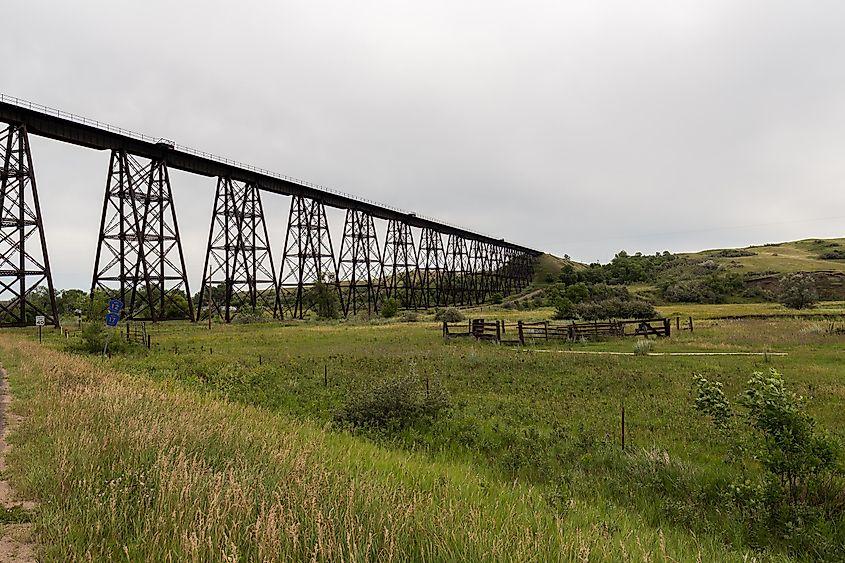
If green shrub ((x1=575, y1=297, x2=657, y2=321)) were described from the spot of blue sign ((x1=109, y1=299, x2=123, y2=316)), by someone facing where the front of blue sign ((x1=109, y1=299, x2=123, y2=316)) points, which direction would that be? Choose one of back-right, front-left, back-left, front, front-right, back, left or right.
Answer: left

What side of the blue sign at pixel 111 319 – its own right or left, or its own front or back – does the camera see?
front

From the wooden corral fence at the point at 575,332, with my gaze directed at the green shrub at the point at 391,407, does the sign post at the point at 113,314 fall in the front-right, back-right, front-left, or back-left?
front-right

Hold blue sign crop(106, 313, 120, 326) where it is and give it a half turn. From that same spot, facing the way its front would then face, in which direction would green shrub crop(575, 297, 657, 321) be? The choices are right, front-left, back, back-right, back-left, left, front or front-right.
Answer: right

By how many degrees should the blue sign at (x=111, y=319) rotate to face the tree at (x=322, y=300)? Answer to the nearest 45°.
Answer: approximately 135° to its left

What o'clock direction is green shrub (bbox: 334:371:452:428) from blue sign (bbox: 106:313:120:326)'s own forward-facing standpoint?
The green shrub is roughly at 11 o'clock from the blue sign.

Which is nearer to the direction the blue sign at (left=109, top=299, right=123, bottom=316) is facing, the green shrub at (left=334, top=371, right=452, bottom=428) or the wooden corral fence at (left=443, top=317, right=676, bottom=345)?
the green shrub

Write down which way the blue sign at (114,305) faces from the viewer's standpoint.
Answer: facing the viewer

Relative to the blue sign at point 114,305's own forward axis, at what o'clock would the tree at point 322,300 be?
The tree is roughly at 7 o'clock from the blue sign.

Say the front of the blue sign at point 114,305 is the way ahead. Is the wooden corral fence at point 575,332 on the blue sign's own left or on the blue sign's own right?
on the blue sign's own left

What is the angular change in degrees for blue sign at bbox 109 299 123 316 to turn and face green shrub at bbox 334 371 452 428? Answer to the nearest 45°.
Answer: approximately 45° to its left

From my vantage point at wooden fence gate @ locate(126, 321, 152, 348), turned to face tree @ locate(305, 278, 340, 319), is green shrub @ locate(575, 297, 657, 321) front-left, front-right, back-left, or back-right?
front-right

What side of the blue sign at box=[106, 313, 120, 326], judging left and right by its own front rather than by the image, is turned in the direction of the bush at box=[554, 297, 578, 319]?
left
